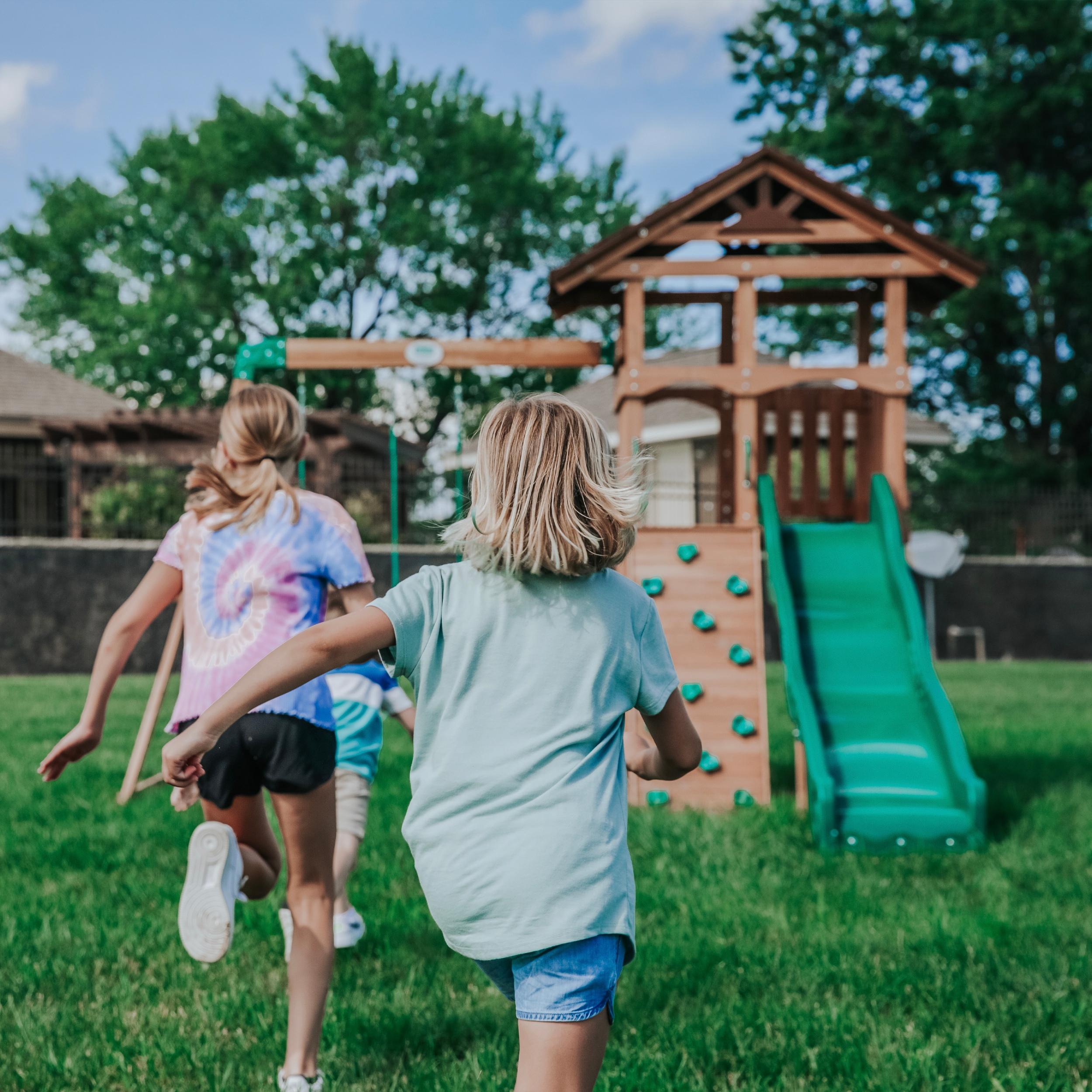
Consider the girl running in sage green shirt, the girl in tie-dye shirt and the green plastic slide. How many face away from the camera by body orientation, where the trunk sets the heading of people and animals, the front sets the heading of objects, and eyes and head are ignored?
2

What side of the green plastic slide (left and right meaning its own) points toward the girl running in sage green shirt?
front

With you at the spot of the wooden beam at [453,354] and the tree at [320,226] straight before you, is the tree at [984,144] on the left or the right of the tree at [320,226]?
right

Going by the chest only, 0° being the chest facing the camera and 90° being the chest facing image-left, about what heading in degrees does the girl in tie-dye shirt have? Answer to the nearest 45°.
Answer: approximately 180°

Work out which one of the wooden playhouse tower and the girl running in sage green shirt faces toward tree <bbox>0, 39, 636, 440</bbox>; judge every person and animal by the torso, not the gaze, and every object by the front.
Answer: the girl running in sage green shirt

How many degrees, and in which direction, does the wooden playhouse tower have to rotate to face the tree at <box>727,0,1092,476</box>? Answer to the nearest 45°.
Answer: approximately 180°

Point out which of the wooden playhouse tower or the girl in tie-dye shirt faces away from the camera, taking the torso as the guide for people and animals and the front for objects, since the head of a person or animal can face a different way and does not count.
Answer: the girl in tie-dye shirt

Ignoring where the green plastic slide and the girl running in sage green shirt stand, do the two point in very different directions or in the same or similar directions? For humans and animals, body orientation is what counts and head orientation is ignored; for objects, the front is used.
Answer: very different directions

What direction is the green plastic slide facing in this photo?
toward the camera

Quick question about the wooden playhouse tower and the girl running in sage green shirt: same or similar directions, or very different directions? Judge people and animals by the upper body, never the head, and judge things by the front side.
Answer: very different directions

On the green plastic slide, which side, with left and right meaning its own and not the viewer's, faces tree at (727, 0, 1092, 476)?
back

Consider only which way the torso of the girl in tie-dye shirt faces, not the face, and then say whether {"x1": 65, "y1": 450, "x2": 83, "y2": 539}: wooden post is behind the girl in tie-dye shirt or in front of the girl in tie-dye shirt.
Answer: in front

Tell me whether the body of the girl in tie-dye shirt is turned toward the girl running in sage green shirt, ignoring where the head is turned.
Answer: no

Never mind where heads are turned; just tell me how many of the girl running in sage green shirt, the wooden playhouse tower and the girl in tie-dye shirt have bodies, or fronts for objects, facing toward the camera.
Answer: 1

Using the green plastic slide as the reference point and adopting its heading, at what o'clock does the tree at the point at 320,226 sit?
The tree is roughly at 5 o'clock from the green plastic slide.

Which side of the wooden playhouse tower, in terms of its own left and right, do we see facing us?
front

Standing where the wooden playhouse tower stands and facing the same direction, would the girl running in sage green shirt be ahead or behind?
ahead

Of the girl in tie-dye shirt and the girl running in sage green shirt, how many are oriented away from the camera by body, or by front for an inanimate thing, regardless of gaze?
2

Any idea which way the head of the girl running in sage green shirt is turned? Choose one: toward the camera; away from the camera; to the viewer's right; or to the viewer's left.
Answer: away from the camera

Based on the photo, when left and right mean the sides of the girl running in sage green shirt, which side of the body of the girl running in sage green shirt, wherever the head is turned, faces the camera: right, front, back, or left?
back
